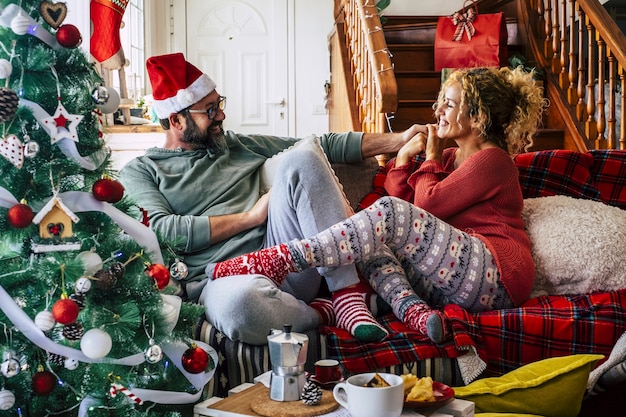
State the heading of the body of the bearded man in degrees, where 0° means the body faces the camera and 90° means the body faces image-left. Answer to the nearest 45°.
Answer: approximately 315°

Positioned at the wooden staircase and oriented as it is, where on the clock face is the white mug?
The white mug is roughly at 12 o'clock from the wooden staircase.

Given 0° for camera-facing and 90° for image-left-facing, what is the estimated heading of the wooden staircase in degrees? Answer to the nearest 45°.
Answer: approximately 0°

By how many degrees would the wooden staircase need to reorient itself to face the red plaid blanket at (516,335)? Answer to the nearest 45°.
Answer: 0° — it already faces it

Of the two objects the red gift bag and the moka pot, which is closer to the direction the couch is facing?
the moka pot

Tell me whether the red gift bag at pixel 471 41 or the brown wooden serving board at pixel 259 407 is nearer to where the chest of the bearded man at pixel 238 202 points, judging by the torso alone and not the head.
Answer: the brown wooden serving board

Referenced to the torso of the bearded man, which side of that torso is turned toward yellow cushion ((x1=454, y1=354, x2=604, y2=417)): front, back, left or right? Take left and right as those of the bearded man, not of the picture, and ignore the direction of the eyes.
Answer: front

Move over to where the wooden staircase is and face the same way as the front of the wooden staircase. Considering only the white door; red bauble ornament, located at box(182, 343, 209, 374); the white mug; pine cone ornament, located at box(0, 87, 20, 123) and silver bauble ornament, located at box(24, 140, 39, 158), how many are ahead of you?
4

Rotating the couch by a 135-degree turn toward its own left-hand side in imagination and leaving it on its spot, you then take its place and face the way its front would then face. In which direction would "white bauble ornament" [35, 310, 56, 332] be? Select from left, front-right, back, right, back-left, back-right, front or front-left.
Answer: back

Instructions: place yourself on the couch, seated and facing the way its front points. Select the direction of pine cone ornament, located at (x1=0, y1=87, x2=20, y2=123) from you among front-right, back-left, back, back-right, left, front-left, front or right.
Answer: front-right

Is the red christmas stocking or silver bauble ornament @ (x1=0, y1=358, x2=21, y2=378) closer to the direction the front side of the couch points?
the silver bauble ornament

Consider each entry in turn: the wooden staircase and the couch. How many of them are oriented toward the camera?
2
